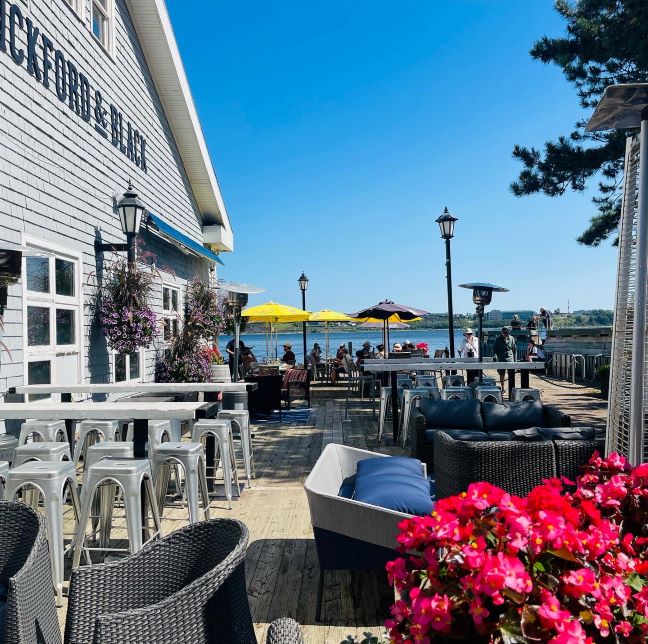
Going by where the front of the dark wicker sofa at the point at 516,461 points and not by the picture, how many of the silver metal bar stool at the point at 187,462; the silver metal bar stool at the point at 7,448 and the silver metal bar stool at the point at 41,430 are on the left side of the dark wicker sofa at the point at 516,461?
3

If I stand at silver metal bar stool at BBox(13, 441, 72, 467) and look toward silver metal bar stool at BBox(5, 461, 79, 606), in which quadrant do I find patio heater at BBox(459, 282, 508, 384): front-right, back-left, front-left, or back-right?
back-left

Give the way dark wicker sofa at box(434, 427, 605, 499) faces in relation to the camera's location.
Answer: facing away from the viewer

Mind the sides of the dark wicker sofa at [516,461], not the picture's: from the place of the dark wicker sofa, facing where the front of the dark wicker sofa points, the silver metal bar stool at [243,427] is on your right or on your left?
on your left
